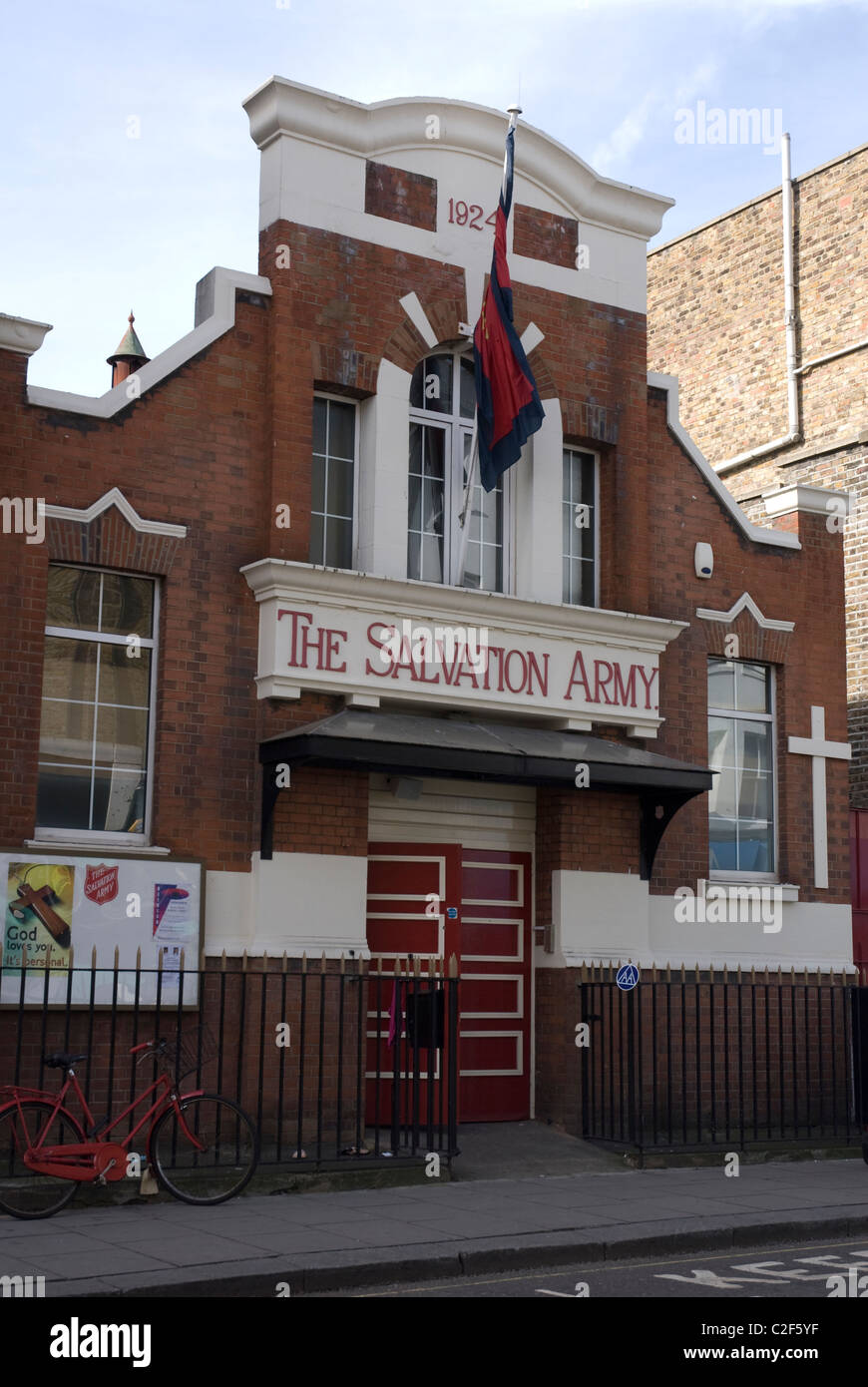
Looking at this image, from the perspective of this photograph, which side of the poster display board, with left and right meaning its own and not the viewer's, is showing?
front

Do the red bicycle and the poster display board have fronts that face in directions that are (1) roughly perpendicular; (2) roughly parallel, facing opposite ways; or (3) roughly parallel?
roughly perpendicular

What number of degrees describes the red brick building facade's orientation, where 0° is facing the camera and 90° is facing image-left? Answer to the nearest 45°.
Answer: approximately 315°

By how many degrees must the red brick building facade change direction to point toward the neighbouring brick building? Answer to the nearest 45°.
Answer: approximately 90° to its left

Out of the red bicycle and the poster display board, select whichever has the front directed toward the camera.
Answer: the poster display board

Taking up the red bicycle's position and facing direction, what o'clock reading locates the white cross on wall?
The white cross on wall is roughly at 11 o'clock from the red bicycle.

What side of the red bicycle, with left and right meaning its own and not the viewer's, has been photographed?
right

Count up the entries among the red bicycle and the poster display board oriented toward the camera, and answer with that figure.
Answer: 1

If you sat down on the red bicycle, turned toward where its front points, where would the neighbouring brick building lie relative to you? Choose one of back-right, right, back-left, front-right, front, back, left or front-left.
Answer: front-left
